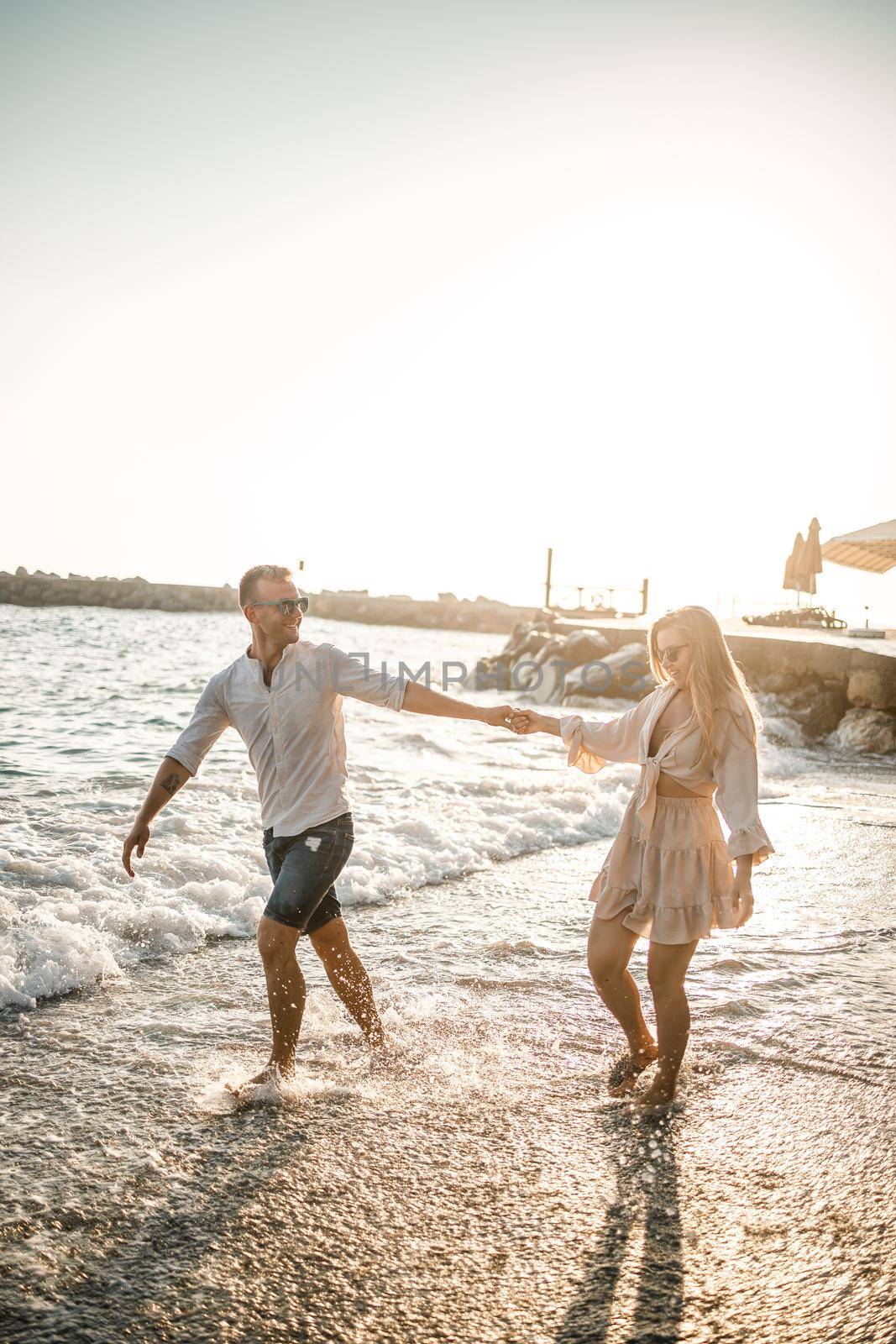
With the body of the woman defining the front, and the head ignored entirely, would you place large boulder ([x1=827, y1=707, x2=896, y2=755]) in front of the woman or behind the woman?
behind

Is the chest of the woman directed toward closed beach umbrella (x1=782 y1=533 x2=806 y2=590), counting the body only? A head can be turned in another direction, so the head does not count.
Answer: no

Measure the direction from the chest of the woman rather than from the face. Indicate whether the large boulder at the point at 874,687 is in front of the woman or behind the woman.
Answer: behind

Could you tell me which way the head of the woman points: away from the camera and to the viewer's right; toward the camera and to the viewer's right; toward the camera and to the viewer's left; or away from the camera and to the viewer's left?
toward the camera and to the viewer's left

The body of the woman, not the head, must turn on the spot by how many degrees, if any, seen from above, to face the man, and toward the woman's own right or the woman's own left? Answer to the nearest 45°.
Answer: approximately 45° to the woman's own right

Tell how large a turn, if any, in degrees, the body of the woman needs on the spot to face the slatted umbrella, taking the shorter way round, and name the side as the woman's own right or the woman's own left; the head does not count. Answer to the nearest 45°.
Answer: approximately 135° to the woman's own right

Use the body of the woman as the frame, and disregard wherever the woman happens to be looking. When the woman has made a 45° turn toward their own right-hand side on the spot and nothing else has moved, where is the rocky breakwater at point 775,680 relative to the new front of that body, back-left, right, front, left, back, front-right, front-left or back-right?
right

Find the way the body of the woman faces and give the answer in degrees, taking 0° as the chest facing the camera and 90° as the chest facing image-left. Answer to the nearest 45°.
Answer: approximately 45°

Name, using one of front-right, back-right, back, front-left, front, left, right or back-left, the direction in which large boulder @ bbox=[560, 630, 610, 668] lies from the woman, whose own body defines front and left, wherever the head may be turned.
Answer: back-right

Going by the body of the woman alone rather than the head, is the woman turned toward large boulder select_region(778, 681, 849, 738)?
no

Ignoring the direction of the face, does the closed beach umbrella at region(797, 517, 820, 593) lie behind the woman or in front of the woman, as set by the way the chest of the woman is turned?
behind
